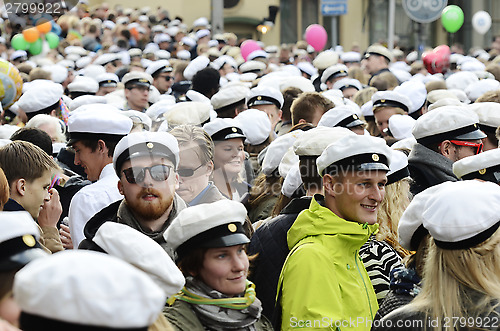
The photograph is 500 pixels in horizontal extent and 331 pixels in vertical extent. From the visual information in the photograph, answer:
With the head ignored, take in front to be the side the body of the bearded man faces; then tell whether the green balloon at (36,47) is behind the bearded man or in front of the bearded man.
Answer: behind

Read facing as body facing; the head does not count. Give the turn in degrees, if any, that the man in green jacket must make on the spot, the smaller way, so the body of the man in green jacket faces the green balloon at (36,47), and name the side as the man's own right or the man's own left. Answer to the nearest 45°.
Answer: approximately 180°

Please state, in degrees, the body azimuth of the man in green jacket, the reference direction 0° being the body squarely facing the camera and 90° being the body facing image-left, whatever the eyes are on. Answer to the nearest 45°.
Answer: approximately 315°

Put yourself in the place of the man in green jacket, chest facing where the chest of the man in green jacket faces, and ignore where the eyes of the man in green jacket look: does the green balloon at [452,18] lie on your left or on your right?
on your left

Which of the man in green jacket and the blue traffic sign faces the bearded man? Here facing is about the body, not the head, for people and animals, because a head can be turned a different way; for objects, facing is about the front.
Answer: the blue traffic sign

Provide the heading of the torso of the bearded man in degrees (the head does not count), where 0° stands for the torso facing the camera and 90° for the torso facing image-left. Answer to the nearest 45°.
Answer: approximately 0°

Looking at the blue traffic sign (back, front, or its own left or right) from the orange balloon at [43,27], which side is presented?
right

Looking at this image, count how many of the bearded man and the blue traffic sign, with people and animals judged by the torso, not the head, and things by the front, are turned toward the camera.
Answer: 2

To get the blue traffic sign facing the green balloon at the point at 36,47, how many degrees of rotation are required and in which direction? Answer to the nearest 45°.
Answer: approximately 45° to its right

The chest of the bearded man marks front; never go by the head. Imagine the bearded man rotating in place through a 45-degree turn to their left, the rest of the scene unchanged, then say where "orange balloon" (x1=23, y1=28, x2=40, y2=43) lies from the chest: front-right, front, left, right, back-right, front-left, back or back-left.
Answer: back-left

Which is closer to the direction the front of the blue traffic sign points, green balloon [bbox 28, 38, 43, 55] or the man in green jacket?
the man in green jacket

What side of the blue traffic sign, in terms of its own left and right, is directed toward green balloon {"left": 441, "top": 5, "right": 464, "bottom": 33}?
left

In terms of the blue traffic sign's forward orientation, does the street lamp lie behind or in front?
behind
